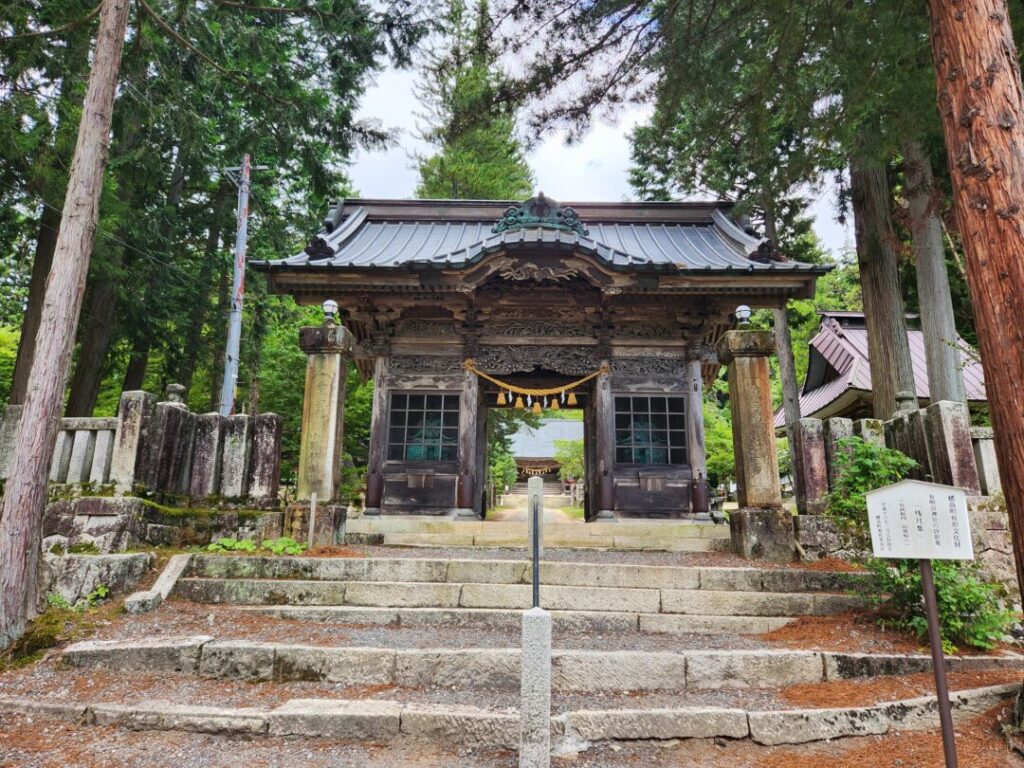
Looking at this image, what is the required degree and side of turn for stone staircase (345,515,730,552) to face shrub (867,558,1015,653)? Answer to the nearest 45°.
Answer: approximately 45° to its left

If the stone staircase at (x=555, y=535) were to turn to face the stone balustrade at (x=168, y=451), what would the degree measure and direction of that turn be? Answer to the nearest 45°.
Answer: approximately 90° to its right

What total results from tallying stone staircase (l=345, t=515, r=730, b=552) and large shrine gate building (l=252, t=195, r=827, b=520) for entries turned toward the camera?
2

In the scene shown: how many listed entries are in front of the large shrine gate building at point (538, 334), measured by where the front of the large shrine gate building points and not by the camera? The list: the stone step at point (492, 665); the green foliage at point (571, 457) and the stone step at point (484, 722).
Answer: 2

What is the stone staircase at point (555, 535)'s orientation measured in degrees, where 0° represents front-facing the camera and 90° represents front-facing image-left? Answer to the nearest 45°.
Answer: approximately 0°

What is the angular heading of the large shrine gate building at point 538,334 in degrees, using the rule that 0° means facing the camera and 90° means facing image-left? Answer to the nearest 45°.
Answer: approximately 0°

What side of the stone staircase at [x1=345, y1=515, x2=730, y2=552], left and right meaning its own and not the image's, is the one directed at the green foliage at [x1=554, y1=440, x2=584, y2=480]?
back

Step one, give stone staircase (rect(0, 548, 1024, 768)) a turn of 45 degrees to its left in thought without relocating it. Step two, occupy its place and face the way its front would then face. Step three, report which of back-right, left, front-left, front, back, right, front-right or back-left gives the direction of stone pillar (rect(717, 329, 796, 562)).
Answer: left

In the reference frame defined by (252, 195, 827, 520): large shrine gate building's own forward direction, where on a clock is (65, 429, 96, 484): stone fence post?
The stone fence post is roughly at 2 o'clock from the large shrine gate building.

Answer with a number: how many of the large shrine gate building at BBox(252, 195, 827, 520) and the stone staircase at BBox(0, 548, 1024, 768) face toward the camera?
2

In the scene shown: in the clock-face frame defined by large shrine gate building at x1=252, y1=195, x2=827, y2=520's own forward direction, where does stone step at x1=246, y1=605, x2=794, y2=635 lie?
The stone step is roughly at 12 o'clock from the large shrine gate building.

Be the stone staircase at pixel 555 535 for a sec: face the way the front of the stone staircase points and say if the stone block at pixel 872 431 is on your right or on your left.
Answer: on your left

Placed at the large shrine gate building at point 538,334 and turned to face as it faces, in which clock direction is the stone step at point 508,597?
The stone step is roughly at 12 o'clock from the large shrine gate building.
